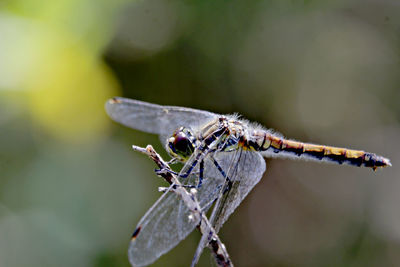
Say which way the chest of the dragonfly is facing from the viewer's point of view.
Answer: to the viewer's left
